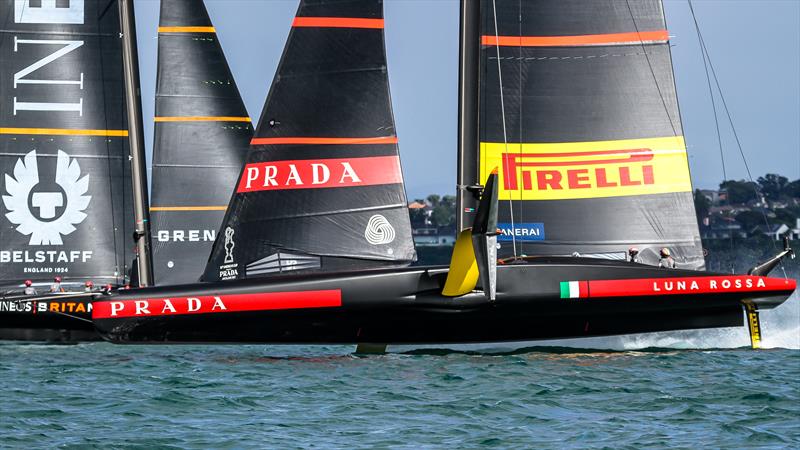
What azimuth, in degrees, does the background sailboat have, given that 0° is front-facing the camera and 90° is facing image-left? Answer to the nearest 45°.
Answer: approximately 270°

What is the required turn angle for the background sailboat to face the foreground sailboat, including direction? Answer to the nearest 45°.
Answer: approximately 45° to its right
